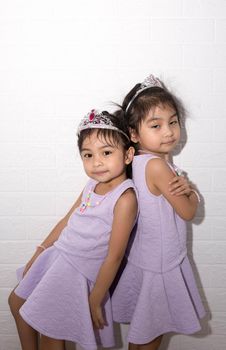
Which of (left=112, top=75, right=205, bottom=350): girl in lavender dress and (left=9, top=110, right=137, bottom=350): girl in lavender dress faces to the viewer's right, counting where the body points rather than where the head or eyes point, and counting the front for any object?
(left=112, top=75, right=205, bottom=350): girl in lavender dress

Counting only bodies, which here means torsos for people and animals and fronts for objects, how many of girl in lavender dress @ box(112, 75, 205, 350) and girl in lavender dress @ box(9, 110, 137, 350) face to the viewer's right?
1

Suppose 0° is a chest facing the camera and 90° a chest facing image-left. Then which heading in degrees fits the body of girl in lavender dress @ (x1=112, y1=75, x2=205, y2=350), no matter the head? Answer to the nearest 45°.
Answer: approximately 270°

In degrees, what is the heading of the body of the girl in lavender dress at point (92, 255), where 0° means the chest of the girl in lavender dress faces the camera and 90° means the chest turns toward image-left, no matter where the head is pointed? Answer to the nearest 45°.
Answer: approximately 45°
